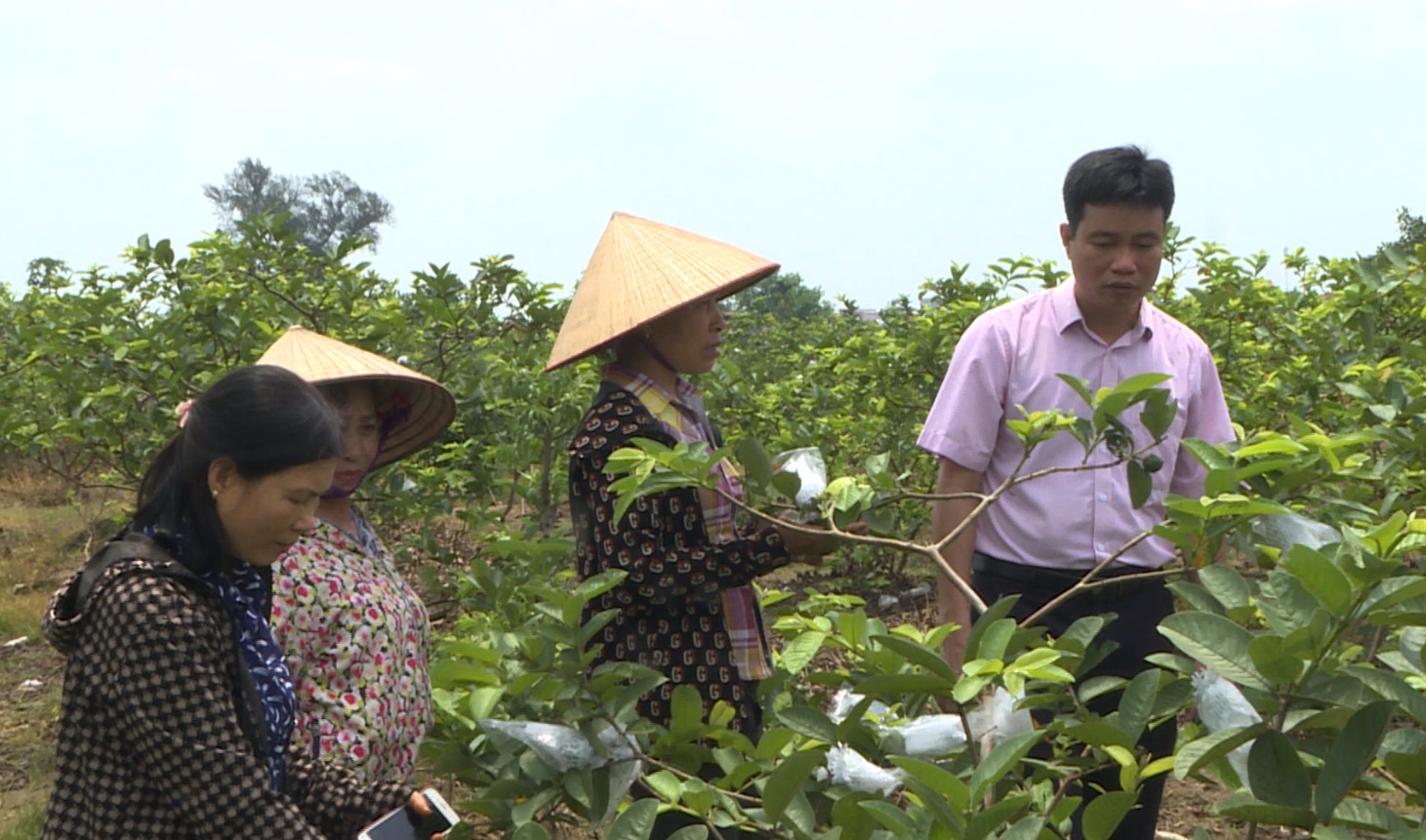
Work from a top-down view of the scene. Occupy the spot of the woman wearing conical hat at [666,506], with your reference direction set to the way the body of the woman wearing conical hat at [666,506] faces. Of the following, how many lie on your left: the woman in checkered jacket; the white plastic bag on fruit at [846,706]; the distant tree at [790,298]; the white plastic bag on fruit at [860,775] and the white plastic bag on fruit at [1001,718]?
1

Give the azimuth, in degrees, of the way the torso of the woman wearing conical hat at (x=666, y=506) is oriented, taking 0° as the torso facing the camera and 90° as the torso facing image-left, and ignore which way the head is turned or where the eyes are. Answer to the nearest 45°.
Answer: approximately 270°

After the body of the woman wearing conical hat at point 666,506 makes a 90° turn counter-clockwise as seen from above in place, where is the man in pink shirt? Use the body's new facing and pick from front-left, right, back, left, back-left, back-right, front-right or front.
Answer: right

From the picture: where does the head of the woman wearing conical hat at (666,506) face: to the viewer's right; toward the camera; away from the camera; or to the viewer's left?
to the viewer's right

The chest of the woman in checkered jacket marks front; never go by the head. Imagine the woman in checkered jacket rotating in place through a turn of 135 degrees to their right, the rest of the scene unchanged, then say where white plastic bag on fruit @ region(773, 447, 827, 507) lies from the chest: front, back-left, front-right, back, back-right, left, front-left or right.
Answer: back-left

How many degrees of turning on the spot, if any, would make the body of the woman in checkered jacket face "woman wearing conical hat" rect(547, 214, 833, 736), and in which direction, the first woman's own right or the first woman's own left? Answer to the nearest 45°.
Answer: approximately 45° to the first woman's own left

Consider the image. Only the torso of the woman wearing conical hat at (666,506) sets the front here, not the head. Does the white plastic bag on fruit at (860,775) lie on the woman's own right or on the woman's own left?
on the woman's own right

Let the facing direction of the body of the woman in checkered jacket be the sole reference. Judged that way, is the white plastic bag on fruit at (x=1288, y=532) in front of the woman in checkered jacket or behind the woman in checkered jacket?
in front

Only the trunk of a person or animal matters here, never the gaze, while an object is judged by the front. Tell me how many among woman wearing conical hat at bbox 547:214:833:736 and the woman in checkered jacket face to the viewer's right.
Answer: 2

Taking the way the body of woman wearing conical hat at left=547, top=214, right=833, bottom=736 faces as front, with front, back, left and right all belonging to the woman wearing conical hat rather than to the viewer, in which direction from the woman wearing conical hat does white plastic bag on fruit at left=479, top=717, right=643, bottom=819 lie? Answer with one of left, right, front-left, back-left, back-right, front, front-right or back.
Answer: right

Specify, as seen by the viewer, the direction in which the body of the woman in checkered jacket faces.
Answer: to the viewer's right

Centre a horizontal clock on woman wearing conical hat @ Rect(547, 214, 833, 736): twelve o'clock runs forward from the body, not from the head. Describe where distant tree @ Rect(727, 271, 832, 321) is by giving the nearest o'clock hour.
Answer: The distant tree is roughly at 9 o'clock from the woman wearing conical hat.

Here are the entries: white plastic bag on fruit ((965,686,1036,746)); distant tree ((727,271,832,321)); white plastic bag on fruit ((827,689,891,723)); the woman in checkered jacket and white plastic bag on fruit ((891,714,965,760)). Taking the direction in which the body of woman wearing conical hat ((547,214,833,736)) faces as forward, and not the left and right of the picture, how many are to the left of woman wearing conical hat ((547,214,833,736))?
1
